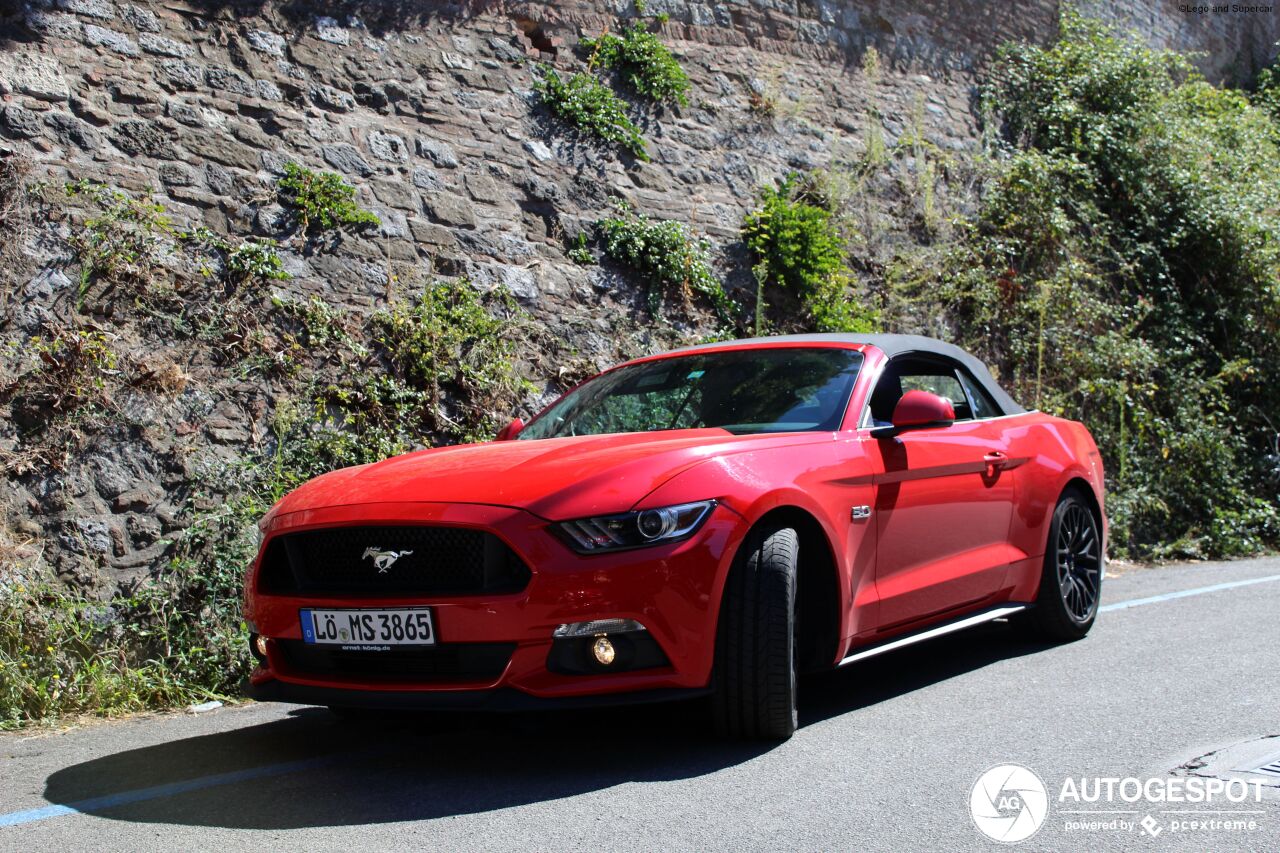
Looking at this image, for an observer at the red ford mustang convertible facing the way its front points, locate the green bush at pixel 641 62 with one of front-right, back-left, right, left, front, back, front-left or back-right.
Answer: back-right

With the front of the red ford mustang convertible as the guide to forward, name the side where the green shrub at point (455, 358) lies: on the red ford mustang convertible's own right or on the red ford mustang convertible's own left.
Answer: on the red ford mustang convertible's own right

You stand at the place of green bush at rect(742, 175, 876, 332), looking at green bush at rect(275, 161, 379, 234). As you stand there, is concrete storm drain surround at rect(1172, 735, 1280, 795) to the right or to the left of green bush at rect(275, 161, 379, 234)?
left

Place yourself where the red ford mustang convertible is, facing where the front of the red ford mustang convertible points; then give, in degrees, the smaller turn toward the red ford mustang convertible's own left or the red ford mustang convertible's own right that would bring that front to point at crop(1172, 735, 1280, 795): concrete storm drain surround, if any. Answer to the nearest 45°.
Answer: approximately 135° to the red ford mustang convertible's own left

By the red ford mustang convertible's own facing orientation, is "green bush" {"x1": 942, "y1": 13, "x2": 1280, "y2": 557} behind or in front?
behind

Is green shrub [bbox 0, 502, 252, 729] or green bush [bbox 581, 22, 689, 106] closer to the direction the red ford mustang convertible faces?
the green shrub

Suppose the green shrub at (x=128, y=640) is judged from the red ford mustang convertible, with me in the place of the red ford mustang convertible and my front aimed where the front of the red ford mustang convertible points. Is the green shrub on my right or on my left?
on my right

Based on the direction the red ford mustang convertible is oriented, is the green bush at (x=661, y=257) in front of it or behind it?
behind

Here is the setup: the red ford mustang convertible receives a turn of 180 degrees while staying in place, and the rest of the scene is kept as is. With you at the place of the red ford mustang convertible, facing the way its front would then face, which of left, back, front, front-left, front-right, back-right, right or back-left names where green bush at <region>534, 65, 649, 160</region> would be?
front-left

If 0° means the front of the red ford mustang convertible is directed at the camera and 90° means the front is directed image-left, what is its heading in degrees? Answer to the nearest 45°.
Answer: approximately 45°

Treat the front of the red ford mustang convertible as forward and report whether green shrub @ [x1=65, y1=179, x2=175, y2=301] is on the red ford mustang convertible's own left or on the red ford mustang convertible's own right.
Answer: on the red ford mustang convertible's own right
